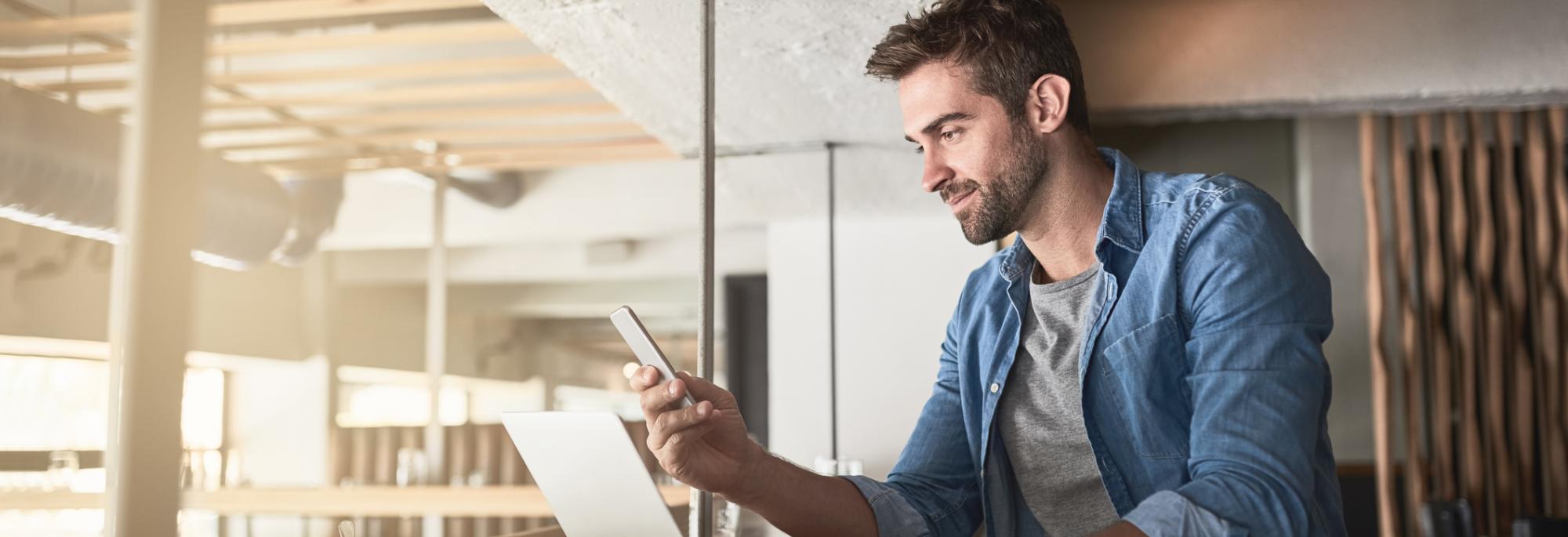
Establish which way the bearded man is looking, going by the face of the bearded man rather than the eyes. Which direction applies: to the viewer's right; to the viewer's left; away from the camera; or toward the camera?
to the viewer's left

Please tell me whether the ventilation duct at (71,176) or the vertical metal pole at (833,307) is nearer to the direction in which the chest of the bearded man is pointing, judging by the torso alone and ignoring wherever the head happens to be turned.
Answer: the ventilation duct

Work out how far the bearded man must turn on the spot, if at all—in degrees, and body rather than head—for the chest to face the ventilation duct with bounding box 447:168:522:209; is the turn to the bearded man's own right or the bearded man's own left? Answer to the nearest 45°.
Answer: approximately 90° to the bearded man's own right

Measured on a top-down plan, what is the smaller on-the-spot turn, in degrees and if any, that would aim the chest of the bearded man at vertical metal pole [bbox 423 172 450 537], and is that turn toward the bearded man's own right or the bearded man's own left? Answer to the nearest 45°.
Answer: approximately 90° to the bearded man's own right

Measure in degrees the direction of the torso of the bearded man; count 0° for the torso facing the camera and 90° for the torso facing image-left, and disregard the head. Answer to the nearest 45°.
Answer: approximately 45°

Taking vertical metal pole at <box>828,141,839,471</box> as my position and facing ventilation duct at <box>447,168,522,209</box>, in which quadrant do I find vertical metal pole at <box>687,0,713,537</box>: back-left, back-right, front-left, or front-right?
back-left

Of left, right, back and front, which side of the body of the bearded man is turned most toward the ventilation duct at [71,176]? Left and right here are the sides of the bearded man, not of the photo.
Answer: right

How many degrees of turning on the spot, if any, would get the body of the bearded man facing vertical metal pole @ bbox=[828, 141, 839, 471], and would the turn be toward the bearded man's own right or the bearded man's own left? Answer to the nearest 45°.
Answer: approximately 135° to the bearded man's own right
